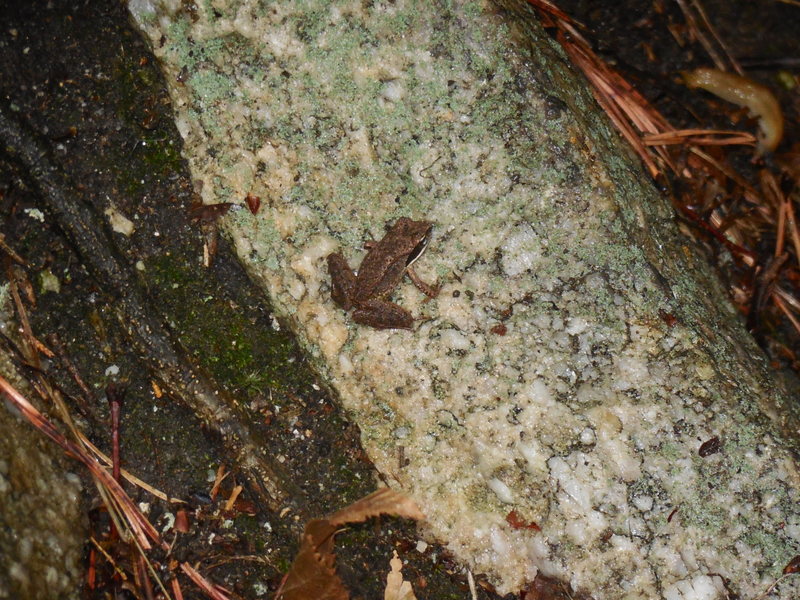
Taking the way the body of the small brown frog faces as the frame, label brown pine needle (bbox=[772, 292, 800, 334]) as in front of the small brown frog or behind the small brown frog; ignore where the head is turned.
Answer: in front

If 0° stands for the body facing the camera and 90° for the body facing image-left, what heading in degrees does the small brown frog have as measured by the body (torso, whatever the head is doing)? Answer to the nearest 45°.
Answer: approximately 225°

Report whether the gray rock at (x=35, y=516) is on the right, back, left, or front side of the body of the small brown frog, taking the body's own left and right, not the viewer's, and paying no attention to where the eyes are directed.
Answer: back
